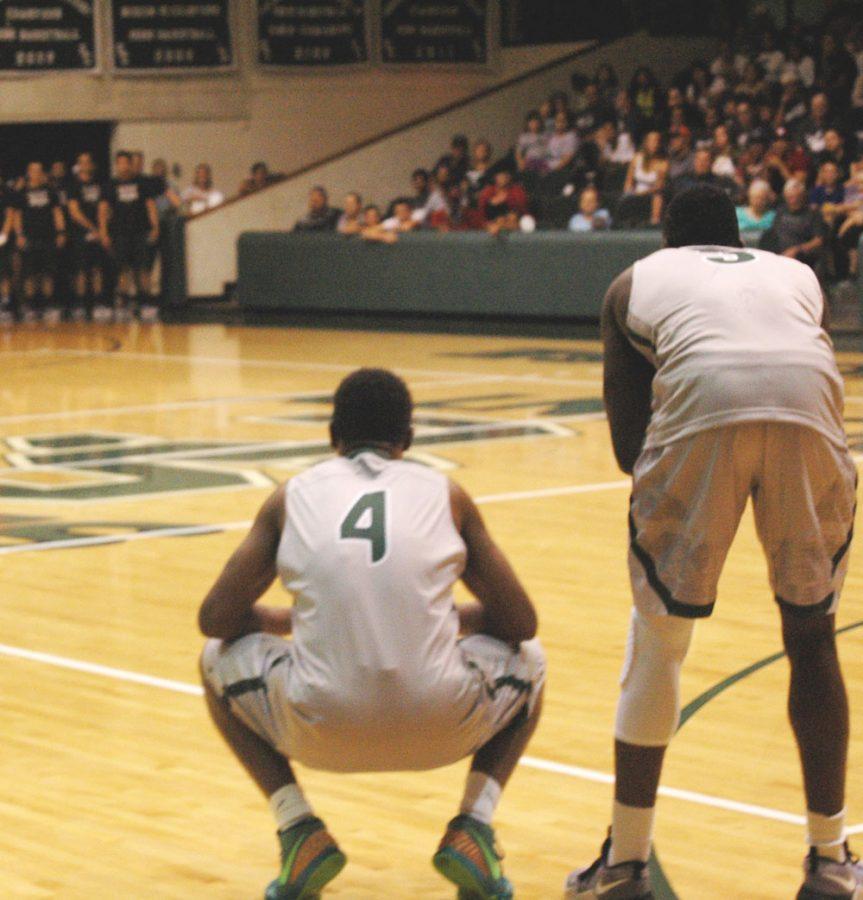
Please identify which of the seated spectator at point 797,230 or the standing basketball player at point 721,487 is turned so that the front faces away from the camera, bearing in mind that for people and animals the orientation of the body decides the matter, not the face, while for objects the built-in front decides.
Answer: the standing basketball player

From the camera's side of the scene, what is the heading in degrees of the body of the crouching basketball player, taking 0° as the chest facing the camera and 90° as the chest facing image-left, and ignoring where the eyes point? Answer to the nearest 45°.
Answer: approximately 180°

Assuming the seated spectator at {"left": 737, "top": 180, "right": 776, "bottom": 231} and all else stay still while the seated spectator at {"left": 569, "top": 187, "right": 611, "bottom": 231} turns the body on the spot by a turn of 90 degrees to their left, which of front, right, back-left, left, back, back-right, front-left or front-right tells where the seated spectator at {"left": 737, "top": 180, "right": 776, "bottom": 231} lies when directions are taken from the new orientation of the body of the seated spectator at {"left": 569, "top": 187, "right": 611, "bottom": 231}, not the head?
front-right

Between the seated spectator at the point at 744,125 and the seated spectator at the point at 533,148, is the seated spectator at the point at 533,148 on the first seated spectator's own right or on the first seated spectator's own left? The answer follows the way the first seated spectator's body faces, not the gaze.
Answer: on the first seated spectator's own right

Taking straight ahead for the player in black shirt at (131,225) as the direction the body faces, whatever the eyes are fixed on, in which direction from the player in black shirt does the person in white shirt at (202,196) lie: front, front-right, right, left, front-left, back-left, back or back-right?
back-left

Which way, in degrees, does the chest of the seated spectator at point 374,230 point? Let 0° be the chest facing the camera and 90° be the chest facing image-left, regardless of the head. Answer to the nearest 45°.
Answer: approximately 45°

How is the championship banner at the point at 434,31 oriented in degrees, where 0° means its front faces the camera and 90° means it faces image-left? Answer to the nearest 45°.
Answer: approximately 0°

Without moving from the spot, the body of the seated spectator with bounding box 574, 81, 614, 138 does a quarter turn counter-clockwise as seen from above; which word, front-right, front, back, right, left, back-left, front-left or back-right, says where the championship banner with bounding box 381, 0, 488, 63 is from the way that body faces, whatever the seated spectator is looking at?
back

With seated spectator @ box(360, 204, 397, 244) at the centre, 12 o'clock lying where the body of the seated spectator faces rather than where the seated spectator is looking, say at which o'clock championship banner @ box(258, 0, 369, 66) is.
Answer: The championship banner is roughly at 4 o'clock from the seated spectator.
